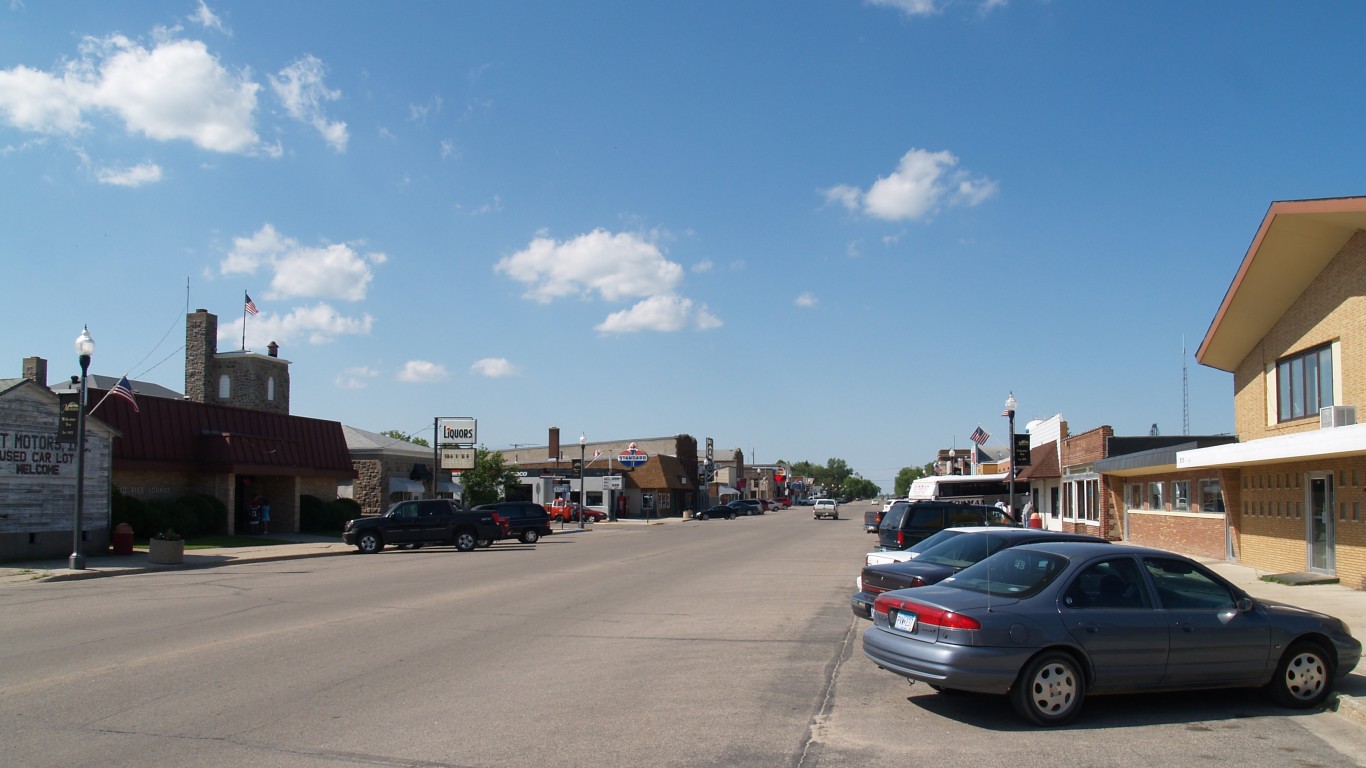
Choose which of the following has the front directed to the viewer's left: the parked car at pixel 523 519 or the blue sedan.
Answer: the parked car

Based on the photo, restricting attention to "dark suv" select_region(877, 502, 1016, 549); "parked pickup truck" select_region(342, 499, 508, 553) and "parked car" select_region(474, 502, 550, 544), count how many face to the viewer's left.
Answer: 2

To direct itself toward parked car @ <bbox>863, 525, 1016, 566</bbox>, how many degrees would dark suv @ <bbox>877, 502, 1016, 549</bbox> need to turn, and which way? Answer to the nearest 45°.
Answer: approximately 135° to its right

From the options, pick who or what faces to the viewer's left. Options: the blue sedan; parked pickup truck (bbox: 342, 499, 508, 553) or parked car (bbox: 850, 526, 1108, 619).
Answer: parked pickup truck (bbox: 342, 499, 508, 553)

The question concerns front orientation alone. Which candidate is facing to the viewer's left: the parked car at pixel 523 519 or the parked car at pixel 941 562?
the parked car at pixel 523 519

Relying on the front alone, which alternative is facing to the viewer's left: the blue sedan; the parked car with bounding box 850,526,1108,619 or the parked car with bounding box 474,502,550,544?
the parked car with bounding box 474,502,550,544

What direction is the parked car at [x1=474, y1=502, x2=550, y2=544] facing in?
to the viewer's left

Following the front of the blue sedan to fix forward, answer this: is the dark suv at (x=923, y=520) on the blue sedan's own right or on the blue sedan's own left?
on the blue sedan's own left

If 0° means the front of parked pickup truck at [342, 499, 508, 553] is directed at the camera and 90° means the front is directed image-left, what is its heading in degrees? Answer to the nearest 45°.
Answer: approximately 90°

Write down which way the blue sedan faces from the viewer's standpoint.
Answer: facing away from the viewer and to the right of the viewer

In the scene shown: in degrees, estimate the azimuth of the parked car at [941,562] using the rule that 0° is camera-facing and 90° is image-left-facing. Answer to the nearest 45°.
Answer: approximately 225°
